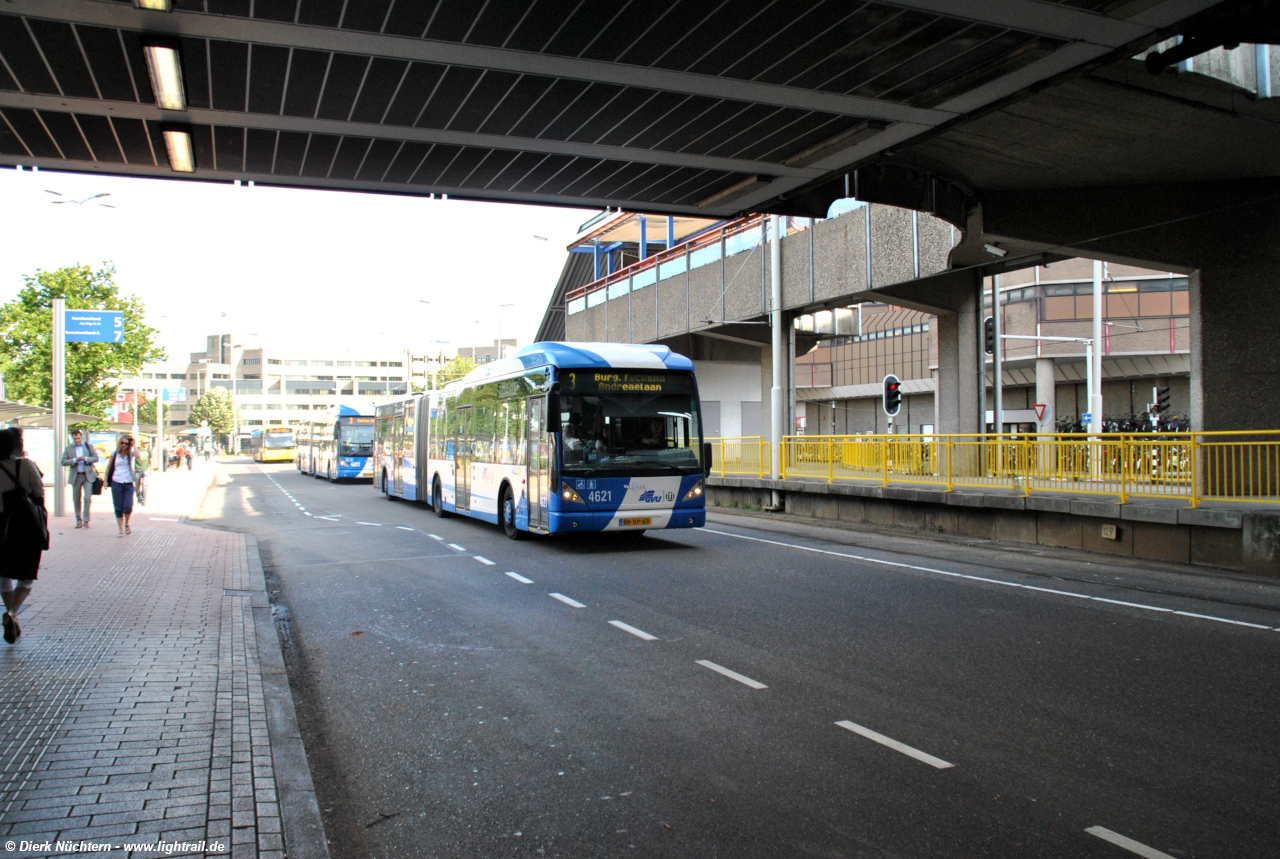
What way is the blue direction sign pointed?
toward the camera

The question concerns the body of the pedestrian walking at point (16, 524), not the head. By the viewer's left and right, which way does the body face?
facing away from the viewer

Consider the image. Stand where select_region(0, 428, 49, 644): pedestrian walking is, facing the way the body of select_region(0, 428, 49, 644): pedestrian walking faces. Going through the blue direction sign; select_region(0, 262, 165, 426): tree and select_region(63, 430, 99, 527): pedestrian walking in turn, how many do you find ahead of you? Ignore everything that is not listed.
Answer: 3

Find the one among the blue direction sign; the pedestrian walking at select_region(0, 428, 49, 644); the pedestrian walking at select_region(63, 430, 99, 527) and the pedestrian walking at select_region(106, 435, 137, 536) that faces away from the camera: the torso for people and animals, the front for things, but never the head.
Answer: the pedestrian walking at select_region(0, 428, 49, 644)

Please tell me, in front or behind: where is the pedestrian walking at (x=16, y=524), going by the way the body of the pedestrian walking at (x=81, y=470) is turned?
in front

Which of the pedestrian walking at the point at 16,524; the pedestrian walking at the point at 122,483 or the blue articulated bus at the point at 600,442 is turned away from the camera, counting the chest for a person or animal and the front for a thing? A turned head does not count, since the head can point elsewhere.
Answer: the pedestrian walking at the point at 16,524

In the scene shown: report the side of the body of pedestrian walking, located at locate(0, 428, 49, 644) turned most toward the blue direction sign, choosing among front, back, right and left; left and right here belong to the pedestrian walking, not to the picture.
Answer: front

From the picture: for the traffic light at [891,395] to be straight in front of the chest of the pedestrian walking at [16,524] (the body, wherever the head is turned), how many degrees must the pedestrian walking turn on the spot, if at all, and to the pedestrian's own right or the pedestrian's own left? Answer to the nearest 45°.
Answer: approximately 90° to the pedestrian's own right

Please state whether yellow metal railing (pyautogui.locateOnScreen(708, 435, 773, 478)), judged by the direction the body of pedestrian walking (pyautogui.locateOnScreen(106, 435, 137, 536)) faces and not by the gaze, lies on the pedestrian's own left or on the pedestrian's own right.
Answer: on the pedestrian's own left

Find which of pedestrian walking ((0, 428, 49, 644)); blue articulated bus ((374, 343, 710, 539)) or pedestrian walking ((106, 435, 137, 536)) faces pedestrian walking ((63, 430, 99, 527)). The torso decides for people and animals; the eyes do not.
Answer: pedestrian walking ((0, 428, 49, 644))

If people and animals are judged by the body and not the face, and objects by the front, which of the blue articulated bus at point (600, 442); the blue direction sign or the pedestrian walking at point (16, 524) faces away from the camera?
the pedestrian walking

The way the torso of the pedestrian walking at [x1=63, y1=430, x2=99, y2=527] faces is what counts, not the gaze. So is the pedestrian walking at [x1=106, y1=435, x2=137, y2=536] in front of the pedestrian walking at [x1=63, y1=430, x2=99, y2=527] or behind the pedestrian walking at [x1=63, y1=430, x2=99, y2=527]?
in front

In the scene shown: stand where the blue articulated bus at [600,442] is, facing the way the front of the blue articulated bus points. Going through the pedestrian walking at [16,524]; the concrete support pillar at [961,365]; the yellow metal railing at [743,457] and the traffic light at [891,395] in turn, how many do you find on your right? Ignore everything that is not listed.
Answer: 1

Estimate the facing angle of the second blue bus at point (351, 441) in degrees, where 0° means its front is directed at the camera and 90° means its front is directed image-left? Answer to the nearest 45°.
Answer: approximately 315°

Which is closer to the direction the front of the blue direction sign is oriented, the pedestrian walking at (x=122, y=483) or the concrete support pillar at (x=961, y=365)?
the pedestrian walking

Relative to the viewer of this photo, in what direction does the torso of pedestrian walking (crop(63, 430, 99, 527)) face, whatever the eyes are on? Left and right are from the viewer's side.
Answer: facing the viewer

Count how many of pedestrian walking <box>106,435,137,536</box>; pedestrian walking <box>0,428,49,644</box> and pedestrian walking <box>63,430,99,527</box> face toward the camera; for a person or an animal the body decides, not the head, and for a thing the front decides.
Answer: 2
